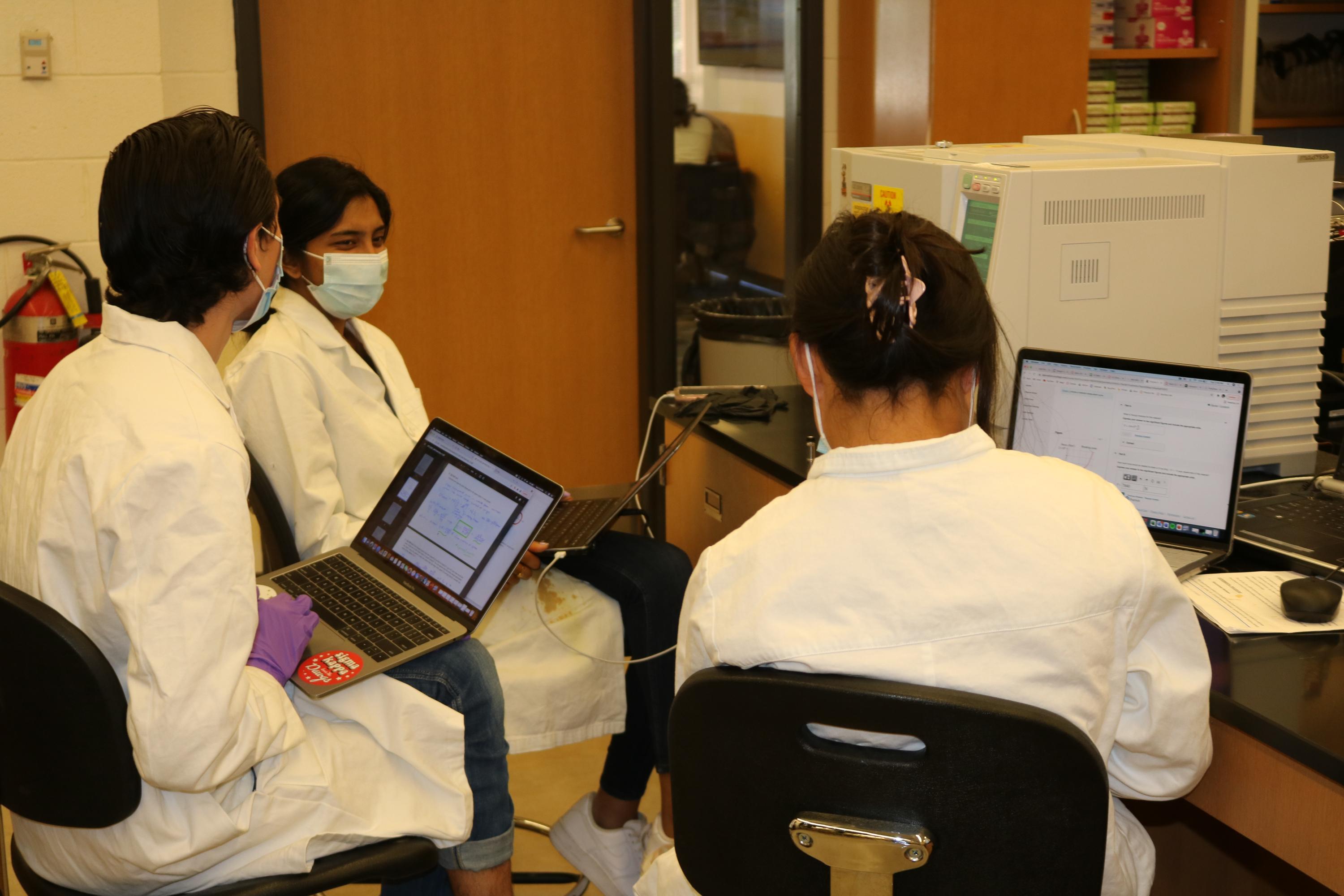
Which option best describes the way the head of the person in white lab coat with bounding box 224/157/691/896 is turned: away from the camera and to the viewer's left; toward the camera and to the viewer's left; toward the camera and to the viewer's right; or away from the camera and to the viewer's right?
toward the camera and to the viewer's right

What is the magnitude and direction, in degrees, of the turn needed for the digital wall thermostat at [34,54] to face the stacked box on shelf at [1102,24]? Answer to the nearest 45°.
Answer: approximately 90° to its left

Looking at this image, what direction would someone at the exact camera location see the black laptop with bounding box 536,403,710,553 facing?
facing to the left of the viewer

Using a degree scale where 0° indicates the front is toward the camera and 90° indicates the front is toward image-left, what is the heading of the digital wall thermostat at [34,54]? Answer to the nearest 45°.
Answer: approximately 0°

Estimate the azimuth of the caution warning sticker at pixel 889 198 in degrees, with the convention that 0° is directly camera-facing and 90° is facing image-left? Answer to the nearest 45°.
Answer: approximately 0°

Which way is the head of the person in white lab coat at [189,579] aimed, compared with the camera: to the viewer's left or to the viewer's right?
to the viewer's right

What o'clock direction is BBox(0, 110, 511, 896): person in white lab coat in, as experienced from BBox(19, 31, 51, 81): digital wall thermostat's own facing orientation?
The person in white lab coat is roughly at 12 o'clock from the digital wall thermostat.

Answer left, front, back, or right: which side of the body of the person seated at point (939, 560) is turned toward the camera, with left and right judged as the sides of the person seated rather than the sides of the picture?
back
